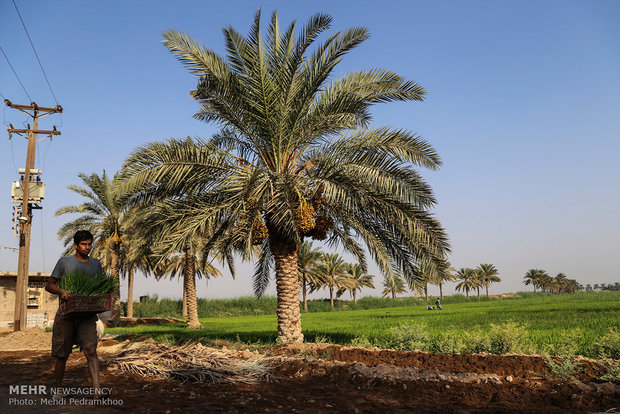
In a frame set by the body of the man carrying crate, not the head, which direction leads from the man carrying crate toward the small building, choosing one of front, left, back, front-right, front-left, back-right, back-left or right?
back-left

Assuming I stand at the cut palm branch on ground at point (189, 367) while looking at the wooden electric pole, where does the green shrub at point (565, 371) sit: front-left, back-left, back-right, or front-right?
back-right

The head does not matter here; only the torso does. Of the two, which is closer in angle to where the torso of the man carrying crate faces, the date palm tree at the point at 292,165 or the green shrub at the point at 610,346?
the green shrub

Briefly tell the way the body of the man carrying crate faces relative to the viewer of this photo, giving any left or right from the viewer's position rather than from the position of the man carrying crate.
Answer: facing the viewer and to the right of the viewer

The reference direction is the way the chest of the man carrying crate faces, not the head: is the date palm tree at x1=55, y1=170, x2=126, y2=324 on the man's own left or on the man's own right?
on the man's own left

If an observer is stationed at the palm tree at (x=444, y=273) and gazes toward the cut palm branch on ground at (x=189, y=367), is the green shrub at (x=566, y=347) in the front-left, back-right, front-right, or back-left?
front-left

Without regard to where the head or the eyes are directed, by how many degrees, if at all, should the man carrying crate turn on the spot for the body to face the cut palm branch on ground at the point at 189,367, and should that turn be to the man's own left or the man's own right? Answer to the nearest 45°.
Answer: approximately 90° to the man's own left

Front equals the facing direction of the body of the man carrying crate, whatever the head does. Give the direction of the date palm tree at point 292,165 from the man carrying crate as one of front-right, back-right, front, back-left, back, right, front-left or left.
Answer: left

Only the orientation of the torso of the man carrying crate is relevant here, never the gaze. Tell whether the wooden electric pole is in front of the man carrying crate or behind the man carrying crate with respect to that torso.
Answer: behind

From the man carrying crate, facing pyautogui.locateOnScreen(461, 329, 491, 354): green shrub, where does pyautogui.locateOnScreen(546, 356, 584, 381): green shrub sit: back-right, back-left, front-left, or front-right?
front-right
